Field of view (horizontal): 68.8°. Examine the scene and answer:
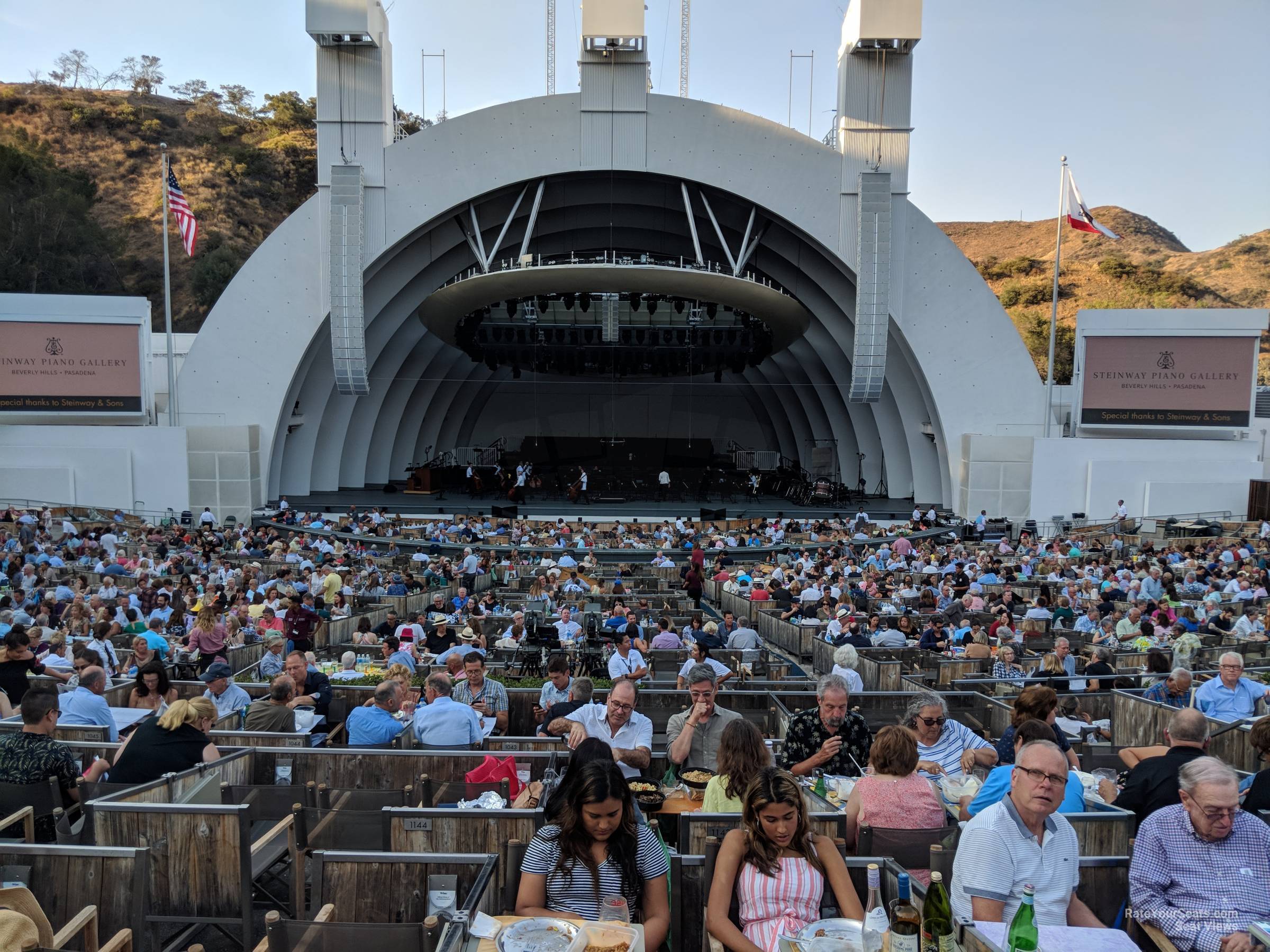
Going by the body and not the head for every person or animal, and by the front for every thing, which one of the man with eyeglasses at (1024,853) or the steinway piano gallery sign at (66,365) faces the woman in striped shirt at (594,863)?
the steinway piano gallery sign

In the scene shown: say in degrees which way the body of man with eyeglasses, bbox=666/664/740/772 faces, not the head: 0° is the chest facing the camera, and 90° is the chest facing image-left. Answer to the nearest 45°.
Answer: approximately 0°

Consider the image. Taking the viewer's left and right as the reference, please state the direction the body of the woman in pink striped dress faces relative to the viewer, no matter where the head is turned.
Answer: facing the viewer

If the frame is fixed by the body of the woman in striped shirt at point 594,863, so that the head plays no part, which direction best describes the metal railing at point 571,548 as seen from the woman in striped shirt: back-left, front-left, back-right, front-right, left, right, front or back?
back

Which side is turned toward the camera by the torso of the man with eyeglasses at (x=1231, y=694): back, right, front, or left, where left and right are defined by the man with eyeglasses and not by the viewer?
front

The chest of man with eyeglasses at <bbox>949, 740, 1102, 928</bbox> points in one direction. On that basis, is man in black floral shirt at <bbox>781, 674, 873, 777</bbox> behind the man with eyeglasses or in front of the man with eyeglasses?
behind

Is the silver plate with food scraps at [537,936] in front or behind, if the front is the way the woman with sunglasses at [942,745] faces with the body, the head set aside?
in front

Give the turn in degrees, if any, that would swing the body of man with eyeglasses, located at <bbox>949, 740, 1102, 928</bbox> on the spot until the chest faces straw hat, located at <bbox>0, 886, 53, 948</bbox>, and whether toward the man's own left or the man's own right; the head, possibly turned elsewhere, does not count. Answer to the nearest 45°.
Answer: approximately 90° to the man's own right

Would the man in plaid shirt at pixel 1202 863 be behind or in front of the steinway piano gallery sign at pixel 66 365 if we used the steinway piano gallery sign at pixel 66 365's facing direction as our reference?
in front

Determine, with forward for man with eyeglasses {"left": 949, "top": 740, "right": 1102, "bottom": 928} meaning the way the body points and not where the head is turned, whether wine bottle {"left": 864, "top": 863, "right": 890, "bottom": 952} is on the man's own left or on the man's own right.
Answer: on the man's own right

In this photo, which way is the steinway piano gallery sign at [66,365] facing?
toward the camera

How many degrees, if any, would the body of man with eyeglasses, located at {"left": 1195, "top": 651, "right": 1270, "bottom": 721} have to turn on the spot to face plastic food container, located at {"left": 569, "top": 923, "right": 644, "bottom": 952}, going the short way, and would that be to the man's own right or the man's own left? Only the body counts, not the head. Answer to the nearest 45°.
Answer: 0° — they already face it

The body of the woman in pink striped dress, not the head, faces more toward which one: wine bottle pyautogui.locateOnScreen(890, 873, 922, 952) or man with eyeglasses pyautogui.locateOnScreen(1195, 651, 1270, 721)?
the wine bottle

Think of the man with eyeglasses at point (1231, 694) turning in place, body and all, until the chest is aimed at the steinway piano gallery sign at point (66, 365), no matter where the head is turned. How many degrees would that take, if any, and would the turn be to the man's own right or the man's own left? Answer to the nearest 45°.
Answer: approximately 90° to the man's own right

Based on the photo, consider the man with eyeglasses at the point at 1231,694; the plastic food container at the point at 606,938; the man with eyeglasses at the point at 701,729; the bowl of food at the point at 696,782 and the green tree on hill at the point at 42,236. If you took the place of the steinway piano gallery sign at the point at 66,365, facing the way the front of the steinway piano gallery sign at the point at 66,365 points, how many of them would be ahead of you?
4

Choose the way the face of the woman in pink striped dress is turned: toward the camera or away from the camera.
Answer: toward the camera
